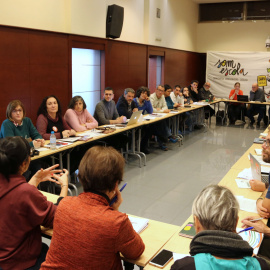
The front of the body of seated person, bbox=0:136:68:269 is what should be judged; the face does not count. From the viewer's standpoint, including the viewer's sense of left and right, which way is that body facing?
facing away from the viewer and to the right of the viewer

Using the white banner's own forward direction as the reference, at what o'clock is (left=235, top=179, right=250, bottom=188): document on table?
The document on table is roughly at 12 o'clock from the white banner.

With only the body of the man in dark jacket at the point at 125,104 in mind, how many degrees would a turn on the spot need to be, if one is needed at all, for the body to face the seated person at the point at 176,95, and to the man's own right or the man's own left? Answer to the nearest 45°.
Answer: approximately 90° to the man's own left

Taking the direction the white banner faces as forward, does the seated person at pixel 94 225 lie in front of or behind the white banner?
in front

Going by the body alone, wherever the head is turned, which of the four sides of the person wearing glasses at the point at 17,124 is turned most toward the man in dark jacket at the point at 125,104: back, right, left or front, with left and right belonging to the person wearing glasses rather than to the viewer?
left

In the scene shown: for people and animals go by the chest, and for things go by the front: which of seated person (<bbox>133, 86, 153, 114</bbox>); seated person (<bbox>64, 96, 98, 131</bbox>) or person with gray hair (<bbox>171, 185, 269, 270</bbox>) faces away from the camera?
the person with gray hair

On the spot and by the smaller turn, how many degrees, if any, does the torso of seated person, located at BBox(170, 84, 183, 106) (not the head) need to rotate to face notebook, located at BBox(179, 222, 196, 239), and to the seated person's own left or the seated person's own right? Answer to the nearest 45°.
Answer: approximately 45° to the seated person's own right

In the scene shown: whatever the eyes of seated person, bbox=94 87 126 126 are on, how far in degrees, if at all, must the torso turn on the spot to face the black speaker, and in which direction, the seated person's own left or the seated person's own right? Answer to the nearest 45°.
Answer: approximately 135° to the seated person's own left

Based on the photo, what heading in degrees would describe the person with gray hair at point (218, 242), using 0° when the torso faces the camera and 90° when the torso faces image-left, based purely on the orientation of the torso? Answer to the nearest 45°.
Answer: approximately 180°

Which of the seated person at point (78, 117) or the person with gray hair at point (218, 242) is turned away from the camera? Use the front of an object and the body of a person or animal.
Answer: the person with gray hair

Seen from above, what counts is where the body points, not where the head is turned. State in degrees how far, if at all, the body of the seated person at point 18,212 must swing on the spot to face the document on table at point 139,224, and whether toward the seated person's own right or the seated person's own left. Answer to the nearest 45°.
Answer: approximately 45° to the seated person's own right
